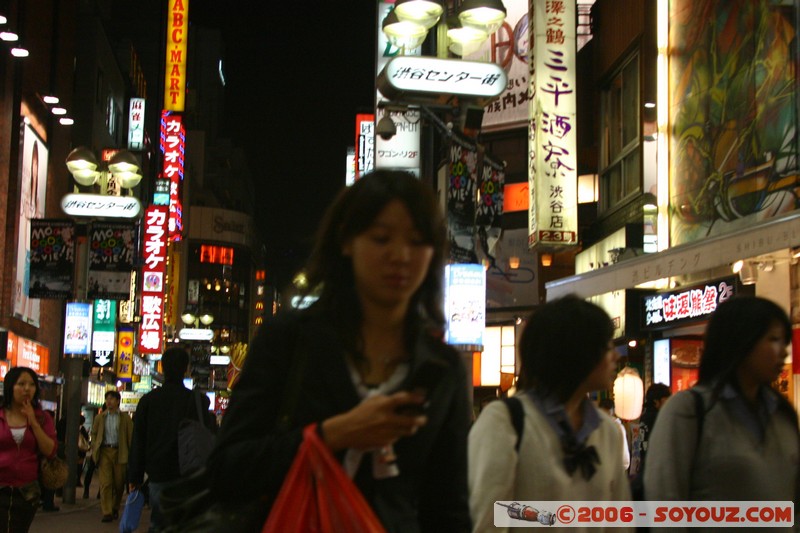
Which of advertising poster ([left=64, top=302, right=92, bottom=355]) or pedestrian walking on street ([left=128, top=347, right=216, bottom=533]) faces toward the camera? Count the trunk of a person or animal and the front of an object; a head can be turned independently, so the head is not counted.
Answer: the advertising poster

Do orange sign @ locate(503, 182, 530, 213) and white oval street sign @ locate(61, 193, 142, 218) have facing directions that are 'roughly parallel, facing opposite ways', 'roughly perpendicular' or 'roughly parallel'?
roughly parallel

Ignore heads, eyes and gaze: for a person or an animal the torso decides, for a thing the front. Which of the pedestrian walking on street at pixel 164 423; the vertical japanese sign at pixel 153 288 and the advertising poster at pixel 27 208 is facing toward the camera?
the vertical japanese sign

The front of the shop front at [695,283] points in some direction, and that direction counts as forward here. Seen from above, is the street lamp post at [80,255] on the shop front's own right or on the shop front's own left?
on the shop front's own right

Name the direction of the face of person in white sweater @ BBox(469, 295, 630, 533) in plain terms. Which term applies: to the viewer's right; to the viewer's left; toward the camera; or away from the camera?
to the viewer's right

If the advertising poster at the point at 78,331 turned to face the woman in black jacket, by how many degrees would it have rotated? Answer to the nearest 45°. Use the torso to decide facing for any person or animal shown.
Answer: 0° — it already faces them

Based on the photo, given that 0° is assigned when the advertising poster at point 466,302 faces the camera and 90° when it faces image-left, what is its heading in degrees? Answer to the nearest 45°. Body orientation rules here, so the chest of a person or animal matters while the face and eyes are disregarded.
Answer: approximately 0°

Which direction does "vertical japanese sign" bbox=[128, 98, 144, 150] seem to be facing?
toward the camera

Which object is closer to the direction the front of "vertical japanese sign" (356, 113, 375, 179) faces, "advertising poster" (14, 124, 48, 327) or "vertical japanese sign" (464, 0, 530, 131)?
the vertical japanese sign

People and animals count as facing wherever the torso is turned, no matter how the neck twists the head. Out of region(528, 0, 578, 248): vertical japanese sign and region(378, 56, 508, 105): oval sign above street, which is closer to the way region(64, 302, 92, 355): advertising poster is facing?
the oval sign above street

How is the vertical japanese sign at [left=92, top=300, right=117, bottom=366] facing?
toward the camera

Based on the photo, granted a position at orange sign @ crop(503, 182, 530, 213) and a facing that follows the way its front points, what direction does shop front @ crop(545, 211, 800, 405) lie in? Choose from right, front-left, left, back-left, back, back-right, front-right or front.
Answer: front

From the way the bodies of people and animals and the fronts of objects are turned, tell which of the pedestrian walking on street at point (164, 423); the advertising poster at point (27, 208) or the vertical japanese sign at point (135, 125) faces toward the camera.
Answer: the vertical japanese sign

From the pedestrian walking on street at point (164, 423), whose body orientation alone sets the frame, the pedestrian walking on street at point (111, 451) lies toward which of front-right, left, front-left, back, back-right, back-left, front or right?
front

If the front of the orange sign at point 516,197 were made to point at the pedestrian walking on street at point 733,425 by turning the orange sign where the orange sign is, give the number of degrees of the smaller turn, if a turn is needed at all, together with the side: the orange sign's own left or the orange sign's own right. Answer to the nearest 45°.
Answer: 0° — it already faces them
